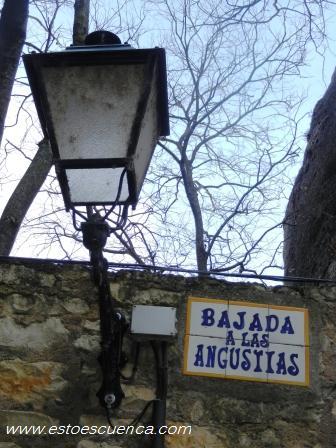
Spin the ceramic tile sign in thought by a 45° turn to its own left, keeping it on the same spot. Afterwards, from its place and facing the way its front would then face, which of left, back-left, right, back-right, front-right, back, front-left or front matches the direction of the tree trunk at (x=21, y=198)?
back

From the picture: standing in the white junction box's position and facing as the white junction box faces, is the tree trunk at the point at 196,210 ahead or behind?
behind

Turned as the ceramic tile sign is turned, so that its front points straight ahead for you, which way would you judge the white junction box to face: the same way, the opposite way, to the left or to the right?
the same way

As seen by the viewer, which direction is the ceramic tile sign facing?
toward the camera

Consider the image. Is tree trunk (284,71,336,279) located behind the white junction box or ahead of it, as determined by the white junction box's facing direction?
behind

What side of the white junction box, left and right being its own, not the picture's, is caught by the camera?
front

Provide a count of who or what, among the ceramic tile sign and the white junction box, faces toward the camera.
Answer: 2

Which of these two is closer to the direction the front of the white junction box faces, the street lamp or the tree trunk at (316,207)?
the street lamp

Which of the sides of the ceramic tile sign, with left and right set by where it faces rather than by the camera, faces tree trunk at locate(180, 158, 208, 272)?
back
